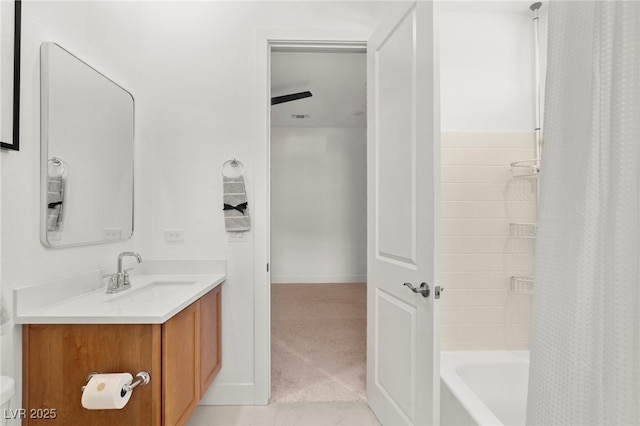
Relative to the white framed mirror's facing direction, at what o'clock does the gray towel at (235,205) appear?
The gray towel is roughly at 10 o'clock from the white framed mirror.

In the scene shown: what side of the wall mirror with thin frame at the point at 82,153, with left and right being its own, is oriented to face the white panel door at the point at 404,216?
front

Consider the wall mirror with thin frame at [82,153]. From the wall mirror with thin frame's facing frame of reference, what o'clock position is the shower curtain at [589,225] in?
The shower curtain is roughly at 1 o'clock from the wall mirror with thin frame.

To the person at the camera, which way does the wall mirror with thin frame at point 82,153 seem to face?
facing the viewer and to the right of the viewer

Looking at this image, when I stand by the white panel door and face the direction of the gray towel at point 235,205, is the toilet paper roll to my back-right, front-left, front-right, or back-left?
front-left
